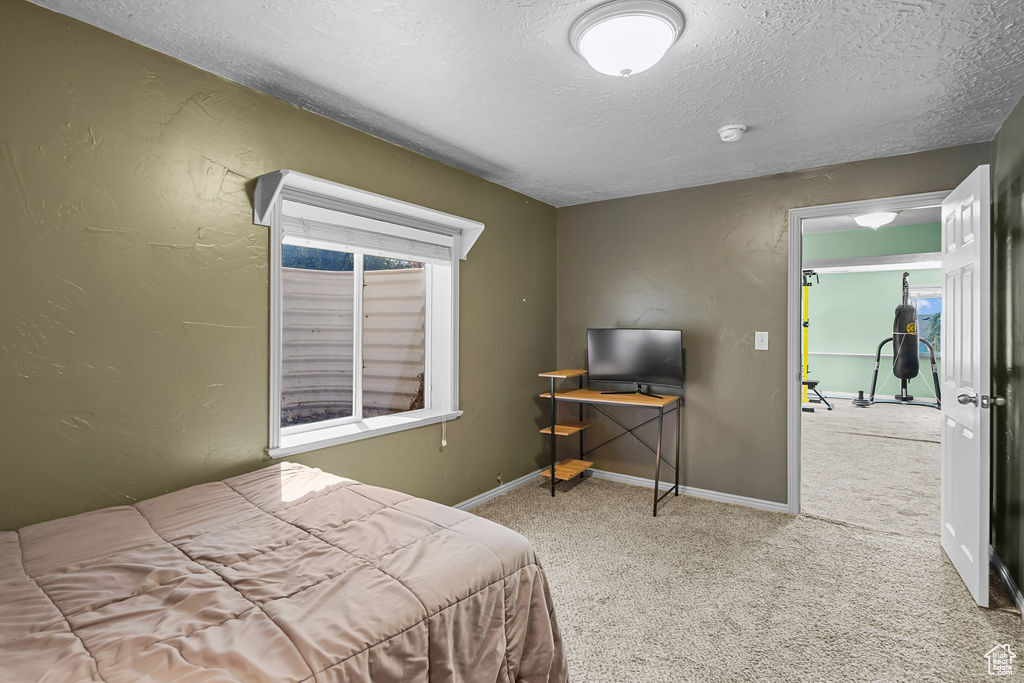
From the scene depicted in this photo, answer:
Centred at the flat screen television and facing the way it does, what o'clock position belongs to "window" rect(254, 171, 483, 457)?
The window is roughly at 2 o'clock from the flat screen television.

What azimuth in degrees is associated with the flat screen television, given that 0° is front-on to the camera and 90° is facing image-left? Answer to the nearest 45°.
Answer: approximately 0°

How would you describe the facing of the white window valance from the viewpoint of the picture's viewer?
facing the viewer and to the right of the viewer

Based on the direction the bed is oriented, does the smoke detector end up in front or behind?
in front

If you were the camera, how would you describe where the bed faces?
facing away from the viewer and to the right of the viewer

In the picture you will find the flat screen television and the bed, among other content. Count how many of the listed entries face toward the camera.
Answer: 1

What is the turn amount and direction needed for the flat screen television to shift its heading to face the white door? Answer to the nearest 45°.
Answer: approximately 45° to its left

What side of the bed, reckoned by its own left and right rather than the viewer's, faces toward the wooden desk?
front

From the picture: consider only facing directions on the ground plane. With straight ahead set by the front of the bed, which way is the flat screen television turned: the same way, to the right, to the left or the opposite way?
the opposite way

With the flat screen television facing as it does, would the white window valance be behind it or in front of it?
in front

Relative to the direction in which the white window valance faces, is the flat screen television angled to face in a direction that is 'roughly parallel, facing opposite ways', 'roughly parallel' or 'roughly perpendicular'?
roughly perpendicular

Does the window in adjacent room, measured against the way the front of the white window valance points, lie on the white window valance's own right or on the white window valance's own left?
on the white window valance's own left

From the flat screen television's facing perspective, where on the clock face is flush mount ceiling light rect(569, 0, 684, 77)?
The flush mount ceiling light is roughly at 12 o'clock from the flat screen television.
